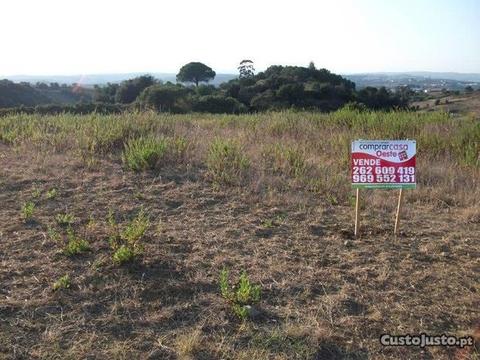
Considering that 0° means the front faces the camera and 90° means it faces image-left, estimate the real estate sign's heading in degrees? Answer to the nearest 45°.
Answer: approximately 0°

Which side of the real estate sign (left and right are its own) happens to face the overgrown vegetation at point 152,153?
right

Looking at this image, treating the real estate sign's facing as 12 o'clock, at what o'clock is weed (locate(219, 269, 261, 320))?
The weed is roughly at 1 o'clock from the real estate sign.

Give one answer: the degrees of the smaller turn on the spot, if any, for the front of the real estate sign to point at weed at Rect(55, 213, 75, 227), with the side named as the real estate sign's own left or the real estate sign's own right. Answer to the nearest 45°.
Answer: approximately 90° to the real estate sign's own right

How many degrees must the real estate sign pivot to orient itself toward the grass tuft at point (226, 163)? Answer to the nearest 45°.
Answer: approximately 135° to its right

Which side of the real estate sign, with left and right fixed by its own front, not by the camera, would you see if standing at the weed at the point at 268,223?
right

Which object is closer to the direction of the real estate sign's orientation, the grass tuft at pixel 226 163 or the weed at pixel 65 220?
the weed

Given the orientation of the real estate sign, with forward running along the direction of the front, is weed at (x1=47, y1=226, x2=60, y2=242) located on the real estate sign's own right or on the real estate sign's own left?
on the real estate sign's own right

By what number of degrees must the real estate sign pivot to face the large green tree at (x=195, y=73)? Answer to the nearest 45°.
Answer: approximately 135° to its right

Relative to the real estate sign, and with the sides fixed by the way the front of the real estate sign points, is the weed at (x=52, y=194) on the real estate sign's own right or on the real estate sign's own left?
on the real estate sign's own right

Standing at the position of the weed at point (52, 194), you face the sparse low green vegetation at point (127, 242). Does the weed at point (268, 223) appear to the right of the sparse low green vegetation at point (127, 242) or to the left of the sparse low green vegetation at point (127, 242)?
left

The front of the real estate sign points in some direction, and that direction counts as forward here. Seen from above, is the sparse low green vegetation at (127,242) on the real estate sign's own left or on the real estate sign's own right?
on the real estate sign's own right

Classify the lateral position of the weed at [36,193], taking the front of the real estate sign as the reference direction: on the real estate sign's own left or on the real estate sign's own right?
on the real estate sign's own right
